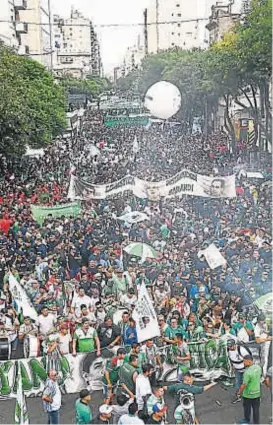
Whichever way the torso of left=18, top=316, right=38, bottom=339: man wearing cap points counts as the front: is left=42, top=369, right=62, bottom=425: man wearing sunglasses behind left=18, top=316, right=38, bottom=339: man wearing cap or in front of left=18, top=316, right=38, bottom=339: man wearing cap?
in front

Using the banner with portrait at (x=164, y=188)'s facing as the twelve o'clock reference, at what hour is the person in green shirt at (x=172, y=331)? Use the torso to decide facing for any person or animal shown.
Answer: The person in green shirt is roughly at 12 o'clock from the banner with portrait.

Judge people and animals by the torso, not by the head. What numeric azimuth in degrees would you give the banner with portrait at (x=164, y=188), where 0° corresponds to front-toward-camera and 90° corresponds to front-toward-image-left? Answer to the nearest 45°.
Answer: approximately 0°

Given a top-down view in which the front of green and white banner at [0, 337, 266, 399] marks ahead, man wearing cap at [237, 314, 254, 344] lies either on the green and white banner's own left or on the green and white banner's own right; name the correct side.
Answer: on the green and white banner's own left

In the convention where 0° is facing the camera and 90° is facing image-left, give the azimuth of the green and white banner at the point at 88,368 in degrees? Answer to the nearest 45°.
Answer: approximately 0°

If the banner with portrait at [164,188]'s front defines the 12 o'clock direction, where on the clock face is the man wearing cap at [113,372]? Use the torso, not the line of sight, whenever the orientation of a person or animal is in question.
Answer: The man wearing cap is roughly at 12 o'clock from the banner with portrait.

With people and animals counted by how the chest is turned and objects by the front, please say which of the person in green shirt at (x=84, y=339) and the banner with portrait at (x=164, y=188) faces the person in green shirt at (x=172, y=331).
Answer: the banner with portrait

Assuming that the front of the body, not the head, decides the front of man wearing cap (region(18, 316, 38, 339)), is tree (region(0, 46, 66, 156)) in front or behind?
behind

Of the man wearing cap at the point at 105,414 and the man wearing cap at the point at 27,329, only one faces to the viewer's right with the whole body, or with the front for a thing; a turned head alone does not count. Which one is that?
the man wearing cap at the point at 105,414

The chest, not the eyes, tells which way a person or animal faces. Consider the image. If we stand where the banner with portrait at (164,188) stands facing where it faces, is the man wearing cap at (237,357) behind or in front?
in front

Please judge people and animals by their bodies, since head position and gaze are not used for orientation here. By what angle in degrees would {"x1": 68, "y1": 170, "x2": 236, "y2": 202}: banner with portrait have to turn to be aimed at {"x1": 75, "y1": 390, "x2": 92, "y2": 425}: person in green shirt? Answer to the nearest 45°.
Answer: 0° — it already faces them
